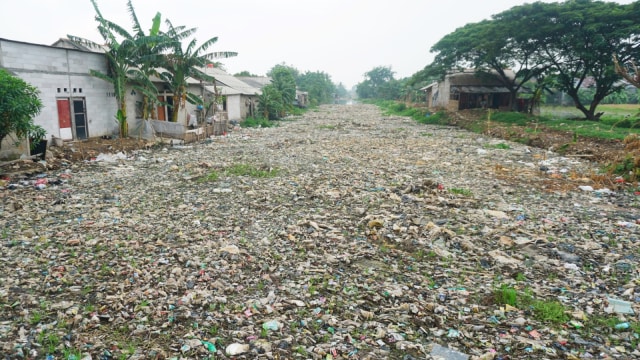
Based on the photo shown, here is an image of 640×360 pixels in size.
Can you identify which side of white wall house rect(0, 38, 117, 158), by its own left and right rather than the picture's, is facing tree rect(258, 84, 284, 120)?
left

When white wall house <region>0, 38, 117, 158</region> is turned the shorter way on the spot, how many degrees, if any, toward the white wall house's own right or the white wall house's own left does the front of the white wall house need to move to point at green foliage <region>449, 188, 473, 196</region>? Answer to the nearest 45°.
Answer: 0° — it already faces it

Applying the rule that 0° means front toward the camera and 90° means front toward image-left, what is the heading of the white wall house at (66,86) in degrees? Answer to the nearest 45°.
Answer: approximately 315°

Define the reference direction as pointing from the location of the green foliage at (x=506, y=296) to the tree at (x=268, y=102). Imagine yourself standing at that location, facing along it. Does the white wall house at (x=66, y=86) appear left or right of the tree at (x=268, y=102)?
left

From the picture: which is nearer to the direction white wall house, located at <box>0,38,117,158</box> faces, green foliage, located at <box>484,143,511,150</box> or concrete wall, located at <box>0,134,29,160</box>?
the green foliage

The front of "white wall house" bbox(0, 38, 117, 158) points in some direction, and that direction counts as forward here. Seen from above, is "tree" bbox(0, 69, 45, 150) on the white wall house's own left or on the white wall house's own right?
on the white wall house's own right

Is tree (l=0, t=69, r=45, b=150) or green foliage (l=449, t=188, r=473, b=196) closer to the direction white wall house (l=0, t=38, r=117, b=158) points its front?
the green foliage

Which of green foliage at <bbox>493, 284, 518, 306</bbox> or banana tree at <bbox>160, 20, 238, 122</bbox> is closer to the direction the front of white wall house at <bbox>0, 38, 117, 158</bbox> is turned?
the green foliage

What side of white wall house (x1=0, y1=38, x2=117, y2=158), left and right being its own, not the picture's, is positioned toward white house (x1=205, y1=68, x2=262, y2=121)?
left

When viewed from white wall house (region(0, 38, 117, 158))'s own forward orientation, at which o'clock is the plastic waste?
The plastic waste is roughly at 1 o'clock from the white wall house.

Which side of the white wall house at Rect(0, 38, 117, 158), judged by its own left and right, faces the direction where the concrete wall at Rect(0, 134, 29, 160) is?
right
